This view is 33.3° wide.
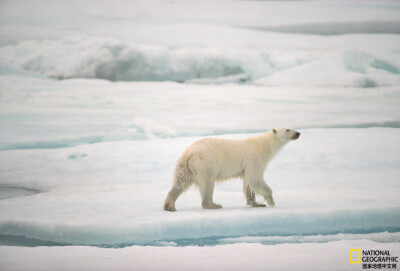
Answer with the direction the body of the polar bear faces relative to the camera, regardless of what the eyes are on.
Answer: to the viewer's right
